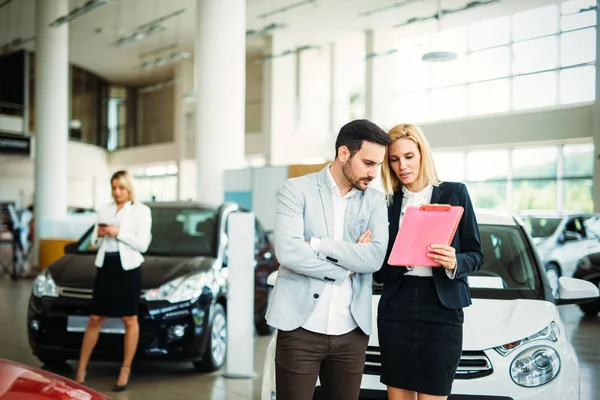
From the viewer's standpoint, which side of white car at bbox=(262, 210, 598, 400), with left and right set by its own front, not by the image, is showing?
front

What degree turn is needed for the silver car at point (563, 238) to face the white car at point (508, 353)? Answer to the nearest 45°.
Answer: approximately 45° to its left

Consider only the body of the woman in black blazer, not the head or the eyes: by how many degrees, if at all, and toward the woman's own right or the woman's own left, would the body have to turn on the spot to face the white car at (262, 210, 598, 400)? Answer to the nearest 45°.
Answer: approximately 180°

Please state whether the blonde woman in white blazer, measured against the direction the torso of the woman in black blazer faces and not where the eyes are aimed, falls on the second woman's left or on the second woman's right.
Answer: on the second woman's right

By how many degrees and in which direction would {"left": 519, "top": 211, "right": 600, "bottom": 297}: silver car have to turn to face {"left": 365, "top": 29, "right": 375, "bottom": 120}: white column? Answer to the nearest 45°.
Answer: approximately 90° to its right

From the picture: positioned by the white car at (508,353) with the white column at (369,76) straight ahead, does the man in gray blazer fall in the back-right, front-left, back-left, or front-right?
back-left

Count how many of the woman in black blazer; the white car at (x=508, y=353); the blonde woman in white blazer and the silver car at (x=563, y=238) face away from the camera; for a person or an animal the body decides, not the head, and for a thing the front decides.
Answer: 0

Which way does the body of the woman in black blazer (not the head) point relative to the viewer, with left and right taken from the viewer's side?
facing the viewer and to the left of the viewer

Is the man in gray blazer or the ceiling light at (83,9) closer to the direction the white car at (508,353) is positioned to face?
the man in gray blazer

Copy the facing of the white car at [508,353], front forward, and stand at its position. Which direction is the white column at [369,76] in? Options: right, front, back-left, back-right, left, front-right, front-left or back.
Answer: back

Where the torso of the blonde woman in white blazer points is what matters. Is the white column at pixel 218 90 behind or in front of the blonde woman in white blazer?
behind

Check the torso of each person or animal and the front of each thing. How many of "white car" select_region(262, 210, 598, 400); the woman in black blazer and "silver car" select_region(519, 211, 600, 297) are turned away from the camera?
0

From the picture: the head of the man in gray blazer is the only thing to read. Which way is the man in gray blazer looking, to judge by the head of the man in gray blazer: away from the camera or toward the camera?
toward the camera

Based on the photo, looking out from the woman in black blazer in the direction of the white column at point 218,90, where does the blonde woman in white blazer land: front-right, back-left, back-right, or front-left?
front-left
